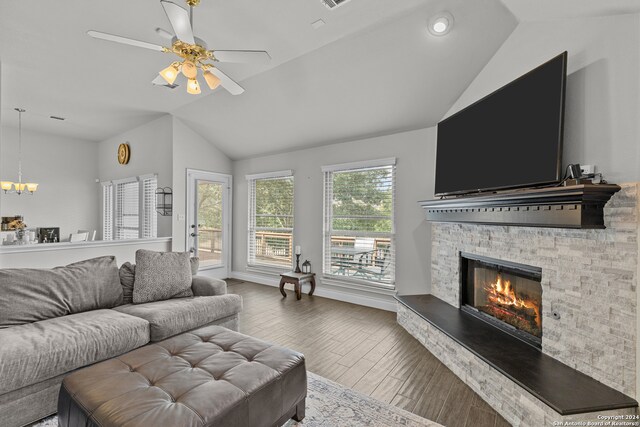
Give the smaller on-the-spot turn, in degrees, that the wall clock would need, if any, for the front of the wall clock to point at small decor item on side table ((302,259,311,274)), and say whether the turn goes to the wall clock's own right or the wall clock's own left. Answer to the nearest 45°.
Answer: approximately 90° to the wall clock's own left

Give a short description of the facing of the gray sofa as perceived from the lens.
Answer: facing the viewer and to the right of the viewer

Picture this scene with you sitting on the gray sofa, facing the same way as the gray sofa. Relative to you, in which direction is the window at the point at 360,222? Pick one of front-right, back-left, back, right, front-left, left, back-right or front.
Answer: front-left

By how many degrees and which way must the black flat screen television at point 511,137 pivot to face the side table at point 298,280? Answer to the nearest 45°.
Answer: approximately 45° to its right

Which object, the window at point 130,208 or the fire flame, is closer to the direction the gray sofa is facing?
the fire flame

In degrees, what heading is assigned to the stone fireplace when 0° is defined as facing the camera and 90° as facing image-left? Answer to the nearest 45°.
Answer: approximately 45°

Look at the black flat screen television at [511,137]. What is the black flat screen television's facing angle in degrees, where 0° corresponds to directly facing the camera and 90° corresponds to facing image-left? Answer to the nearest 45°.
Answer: approximately 45°

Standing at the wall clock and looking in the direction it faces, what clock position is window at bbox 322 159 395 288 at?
The window is roughly at 9 o'clock from the wall clock.

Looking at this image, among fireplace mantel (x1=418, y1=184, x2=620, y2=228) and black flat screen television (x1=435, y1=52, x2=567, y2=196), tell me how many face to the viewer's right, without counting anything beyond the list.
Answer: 0

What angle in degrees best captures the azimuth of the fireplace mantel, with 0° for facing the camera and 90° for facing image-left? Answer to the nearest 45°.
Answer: approximately 45°

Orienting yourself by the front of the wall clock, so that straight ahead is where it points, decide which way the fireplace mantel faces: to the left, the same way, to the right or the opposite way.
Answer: to the right

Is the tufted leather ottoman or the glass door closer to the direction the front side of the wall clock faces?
the tufted leather ottoman

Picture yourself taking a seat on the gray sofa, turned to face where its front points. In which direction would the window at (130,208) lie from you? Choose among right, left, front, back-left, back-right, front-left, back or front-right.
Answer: back-left

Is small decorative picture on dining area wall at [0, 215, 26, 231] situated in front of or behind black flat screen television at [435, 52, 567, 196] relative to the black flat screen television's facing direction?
in front

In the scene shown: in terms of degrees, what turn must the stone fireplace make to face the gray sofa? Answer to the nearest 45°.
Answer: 0° — it already faces it
